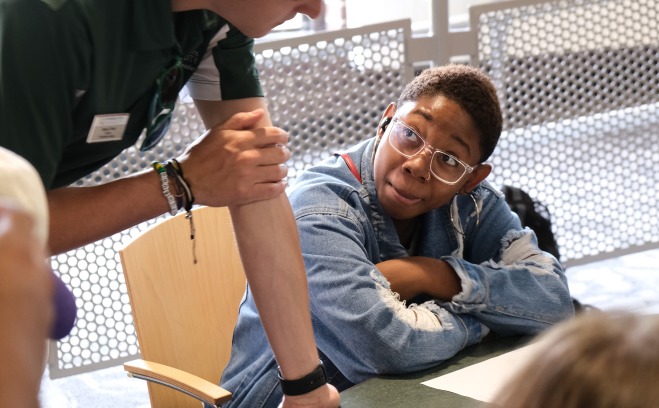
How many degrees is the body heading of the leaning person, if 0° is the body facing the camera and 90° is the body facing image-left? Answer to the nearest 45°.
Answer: approximately 315°

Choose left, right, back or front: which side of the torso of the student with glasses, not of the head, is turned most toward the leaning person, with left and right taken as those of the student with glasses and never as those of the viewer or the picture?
right

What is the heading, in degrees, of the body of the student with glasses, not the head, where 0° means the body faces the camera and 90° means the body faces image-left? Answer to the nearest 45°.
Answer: approximately 315°

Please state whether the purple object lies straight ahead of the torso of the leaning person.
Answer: no

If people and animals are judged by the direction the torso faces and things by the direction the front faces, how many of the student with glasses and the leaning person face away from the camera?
0

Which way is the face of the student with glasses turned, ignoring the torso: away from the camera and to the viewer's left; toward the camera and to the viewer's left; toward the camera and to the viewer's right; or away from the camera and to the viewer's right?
toward the camera and to the viewer's left

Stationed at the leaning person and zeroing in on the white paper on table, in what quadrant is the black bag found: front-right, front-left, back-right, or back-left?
front-left

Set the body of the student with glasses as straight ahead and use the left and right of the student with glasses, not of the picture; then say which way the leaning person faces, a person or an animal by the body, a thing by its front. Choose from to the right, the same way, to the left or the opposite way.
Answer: the same way
